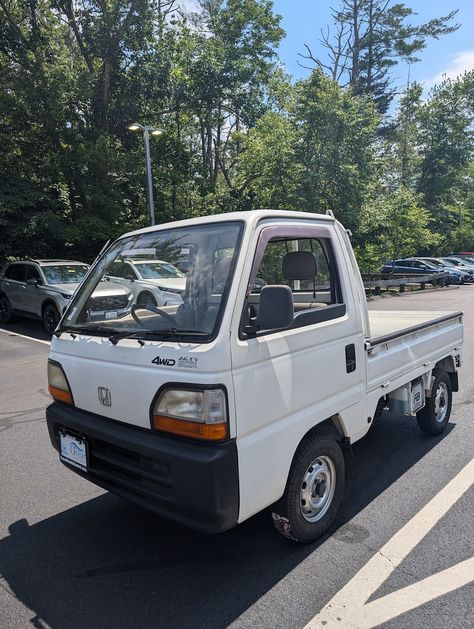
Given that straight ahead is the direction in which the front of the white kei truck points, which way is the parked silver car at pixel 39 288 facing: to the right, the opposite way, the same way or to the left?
to the left

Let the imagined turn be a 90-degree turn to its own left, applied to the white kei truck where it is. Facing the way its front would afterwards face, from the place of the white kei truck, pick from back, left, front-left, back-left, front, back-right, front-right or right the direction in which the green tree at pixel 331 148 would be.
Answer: back-left

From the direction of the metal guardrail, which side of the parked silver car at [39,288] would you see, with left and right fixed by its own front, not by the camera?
left

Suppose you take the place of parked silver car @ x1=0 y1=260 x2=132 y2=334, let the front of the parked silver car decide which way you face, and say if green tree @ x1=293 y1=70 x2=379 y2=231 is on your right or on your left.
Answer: on your left

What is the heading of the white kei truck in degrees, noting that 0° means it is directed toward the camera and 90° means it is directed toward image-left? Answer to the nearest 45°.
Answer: approximately 45°

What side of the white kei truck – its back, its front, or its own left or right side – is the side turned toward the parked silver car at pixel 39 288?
right

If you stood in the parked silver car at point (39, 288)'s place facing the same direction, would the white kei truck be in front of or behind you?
in front

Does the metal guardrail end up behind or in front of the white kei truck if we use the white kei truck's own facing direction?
behind

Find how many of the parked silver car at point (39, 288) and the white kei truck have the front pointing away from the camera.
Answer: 0

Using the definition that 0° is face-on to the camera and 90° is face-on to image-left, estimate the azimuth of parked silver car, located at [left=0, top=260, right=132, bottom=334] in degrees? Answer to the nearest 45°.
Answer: approximately 315°
